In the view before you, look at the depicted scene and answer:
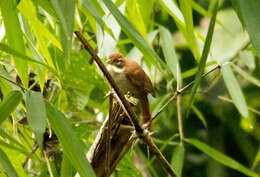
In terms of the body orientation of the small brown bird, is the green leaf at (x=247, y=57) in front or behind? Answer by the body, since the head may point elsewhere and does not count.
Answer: behind

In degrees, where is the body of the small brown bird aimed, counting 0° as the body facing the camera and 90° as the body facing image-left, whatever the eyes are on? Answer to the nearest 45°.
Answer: approximately 45°
